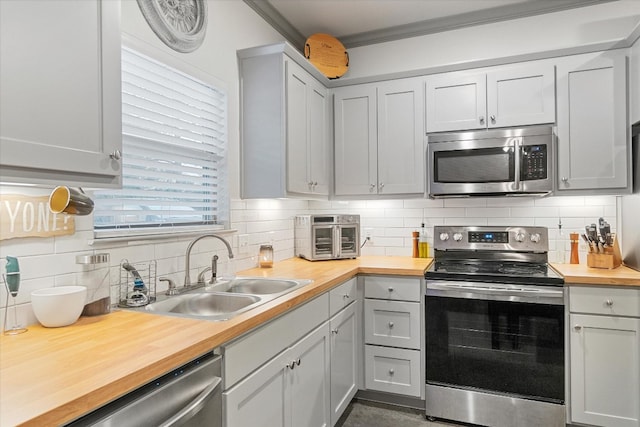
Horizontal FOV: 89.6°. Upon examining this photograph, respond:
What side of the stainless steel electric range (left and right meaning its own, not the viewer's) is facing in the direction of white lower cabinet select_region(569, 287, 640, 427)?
left

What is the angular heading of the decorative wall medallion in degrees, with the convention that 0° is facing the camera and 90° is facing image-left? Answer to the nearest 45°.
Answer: approximately 315°

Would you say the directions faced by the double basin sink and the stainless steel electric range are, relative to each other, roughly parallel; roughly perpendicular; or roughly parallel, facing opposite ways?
roughly perpendicular

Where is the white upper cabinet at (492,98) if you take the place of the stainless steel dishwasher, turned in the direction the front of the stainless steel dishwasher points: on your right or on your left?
on your left
